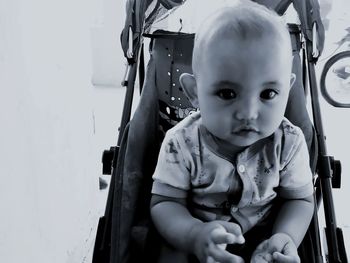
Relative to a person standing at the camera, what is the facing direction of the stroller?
facing the viewer

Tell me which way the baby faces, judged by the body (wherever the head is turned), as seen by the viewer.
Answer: toward the camera
